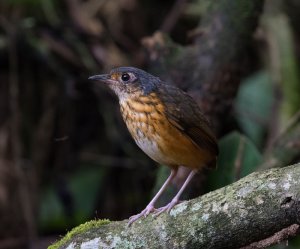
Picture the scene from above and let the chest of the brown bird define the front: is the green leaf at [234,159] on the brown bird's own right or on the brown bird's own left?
on the brown bird's own right

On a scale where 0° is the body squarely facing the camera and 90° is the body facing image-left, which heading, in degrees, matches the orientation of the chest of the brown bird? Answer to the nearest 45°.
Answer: approximately 90°

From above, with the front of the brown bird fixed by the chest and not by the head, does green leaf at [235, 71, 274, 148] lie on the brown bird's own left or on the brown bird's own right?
on the brown bird's own right

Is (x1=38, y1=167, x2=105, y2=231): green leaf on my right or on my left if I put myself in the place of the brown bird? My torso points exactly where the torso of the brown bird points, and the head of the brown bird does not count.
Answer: on my right

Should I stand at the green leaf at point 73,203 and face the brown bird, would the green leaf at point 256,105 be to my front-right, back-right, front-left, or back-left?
front-left

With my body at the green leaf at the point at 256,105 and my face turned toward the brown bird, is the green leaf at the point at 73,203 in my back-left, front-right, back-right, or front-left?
front-right
